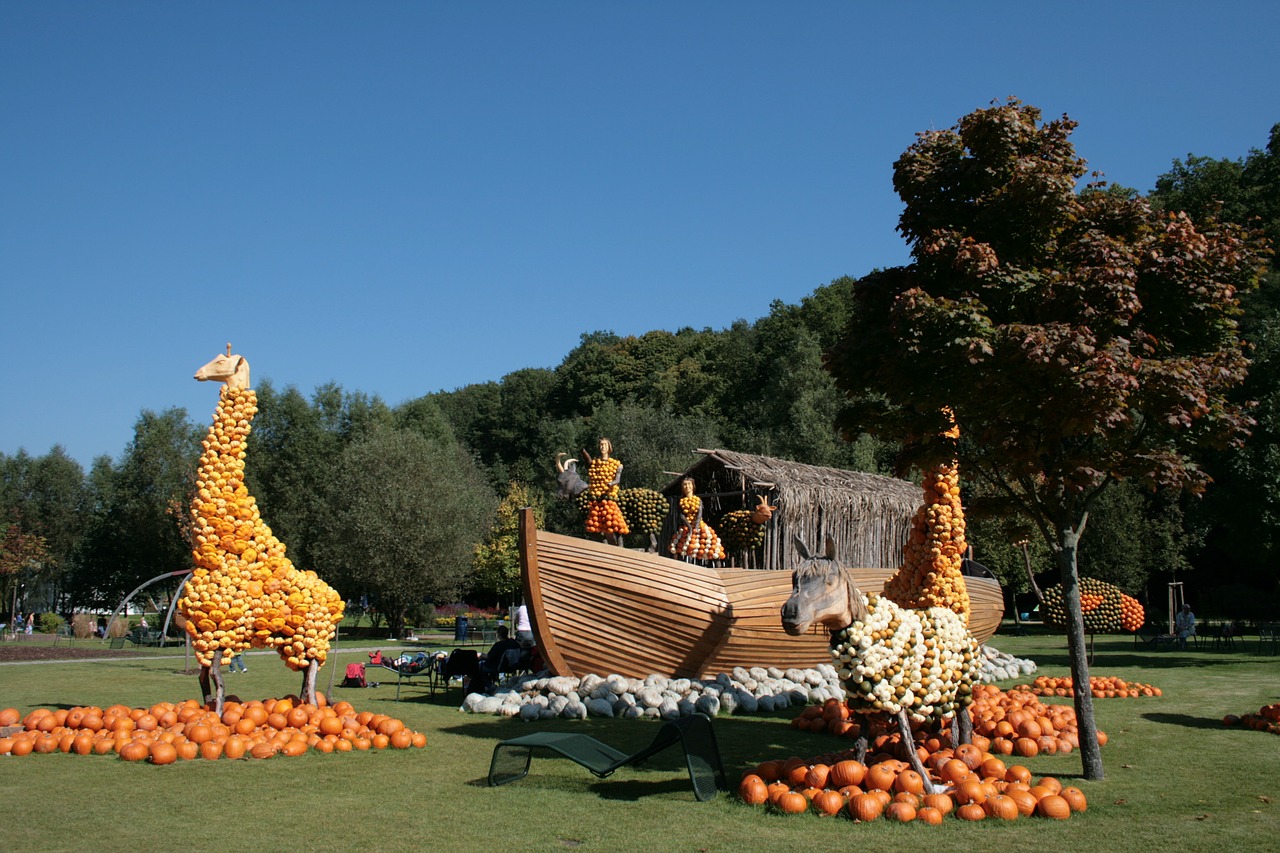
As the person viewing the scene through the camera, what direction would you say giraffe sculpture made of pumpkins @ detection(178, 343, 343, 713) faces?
facing to the left of the viewer

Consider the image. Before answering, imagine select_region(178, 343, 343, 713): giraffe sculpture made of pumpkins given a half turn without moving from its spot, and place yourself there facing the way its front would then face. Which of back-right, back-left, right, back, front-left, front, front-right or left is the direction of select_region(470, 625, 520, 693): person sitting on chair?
front-left

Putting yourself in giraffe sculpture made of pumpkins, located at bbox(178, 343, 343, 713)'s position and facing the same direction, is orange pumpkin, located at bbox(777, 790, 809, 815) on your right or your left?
on your left

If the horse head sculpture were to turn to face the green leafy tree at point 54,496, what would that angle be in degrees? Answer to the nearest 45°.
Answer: approximately 90° to its right

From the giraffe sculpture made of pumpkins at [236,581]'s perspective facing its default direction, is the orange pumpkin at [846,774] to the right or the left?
on its left
